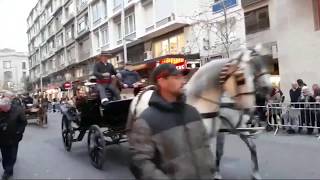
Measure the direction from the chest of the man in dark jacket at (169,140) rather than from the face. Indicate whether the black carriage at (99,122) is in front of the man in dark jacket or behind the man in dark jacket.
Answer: behind

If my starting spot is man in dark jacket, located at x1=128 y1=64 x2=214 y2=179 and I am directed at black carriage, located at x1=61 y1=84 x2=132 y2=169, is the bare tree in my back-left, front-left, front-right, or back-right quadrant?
front-right

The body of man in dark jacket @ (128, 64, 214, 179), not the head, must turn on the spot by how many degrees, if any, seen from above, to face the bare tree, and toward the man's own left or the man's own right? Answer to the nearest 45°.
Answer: approximately 135° to the man's own left

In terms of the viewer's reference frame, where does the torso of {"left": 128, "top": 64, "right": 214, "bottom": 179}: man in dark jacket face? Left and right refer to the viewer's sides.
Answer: facing the viewer and to the right of the viewer

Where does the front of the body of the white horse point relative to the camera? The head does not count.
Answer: to the viewer's right

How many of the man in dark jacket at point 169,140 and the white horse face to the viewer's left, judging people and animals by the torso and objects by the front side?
0

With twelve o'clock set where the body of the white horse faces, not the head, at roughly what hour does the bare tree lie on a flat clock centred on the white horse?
The bare tree is roughly at 9 o'clock from the white horse.

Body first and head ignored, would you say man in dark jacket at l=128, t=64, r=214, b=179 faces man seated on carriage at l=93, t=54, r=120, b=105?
no

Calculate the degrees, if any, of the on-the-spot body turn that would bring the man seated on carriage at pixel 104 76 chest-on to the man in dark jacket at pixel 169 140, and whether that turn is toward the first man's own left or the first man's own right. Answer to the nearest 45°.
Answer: approximately 45° to the first man's own right

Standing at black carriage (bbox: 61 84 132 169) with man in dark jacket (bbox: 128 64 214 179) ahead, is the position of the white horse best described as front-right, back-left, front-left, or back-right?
front-left

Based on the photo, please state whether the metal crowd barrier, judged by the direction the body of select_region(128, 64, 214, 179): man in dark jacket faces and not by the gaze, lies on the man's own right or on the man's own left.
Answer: on the man's own left

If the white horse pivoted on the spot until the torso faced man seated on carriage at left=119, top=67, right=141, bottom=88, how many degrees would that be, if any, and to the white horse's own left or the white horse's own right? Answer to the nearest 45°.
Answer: approximately 135° to the white horse's own left

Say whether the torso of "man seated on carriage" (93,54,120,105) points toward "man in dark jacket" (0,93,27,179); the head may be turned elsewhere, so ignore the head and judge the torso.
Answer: no

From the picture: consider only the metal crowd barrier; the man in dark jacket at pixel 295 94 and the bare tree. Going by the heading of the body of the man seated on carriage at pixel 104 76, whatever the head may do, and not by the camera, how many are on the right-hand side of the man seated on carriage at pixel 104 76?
0
